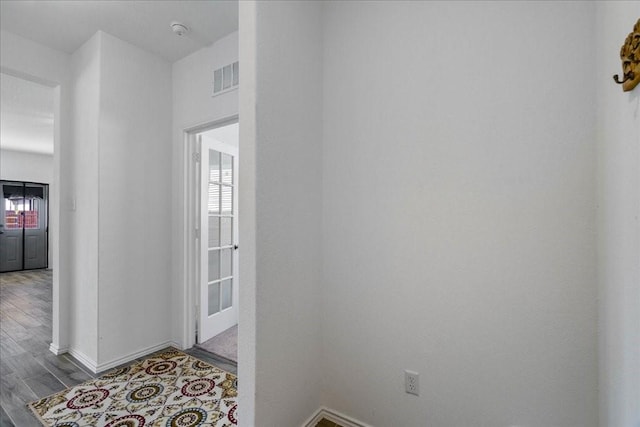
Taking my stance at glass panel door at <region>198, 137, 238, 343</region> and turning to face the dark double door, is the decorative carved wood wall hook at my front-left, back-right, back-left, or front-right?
back-left

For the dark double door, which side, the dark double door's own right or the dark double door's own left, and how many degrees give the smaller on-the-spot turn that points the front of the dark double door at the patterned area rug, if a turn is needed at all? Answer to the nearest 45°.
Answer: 0° — it already faces it

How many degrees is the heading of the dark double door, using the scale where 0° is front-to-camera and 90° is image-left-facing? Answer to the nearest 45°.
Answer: approximately 0°

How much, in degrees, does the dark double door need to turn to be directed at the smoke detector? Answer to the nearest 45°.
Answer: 0° — it already faces it
